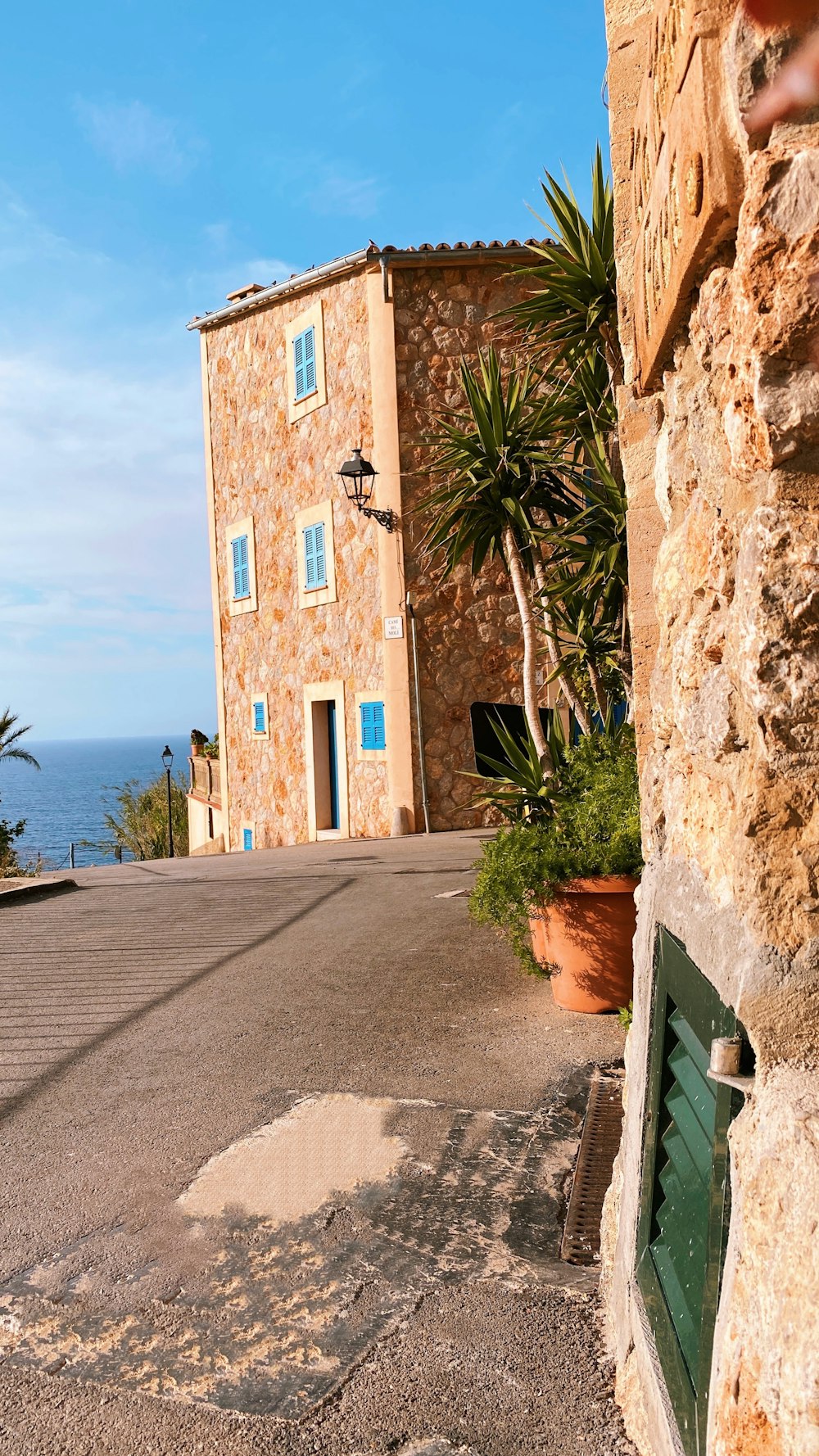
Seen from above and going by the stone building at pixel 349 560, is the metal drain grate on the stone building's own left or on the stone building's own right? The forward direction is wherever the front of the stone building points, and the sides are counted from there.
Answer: on the stone building's own left

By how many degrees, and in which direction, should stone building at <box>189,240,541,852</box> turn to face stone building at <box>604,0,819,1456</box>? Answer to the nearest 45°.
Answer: approximately 45° to its left

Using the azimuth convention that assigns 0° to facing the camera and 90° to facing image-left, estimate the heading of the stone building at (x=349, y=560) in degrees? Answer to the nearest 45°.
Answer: approximately 45°

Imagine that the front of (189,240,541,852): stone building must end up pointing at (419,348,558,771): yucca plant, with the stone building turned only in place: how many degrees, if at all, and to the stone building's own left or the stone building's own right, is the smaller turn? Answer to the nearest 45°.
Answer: approximately 45° to the stone building's own left

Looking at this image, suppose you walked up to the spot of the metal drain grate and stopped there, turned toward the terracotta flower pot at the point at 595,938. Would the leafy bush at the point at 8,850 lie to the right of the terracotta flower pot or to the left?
left

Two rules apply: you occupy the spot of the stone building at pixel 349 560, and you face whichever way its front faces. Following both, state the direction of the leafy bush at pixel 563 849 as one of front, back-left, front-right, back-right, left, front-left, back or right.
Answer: front-left

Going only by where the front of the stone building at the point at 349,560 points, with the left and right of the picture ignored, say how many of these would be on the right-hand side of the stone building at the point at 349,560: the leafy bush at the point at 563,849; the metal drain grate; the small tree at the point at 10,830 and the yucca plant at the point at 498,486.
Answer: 1

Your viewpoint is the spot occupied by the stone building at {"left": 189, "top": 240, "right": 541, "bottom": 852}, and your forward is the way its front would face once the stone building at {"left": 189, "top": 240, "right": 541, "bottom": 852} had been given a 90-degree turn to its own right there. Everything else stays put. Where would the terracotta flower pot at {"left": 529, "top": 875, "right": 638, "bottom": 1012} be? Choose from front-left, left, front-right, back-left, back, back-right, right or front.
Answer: back-left
